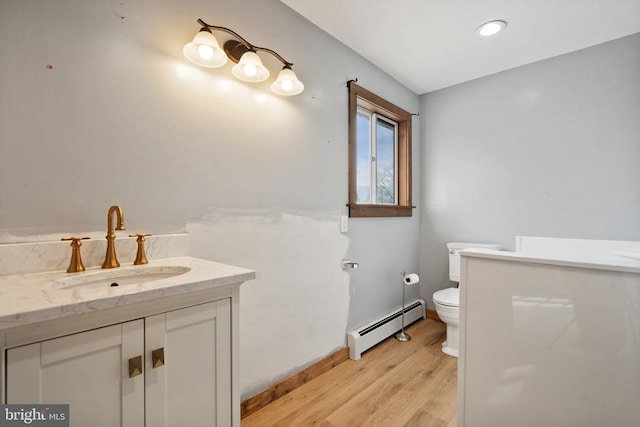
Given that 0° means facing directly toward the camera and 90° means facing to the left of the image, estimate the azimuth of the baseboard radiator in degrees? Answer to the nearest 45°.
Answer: approximately 315°

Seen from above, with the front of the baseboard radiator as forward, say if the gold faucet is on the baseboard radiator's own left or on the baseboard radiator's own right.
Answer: on the baseboard radiator's own right

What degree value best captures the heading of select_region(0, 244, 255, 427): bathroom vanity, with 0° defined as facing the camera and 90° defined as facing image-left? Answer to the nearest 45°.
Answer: approximately 315°

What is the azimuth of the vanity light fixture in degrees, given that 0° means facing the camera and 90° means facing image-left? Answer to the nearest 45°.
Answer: approximately 315°

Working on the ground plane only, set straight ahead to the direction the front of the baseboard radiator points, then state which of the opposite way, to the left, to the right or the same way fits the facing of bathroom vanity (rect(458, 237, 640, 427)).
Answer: the opposite way
